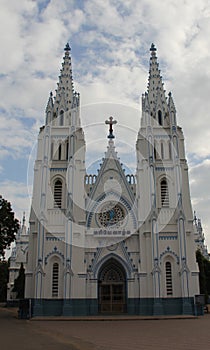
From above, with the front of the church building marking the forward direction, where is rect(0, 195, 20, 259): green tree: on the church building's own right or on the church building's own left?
on the church building's own right

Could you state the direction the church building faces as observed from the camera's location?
facing the viewer
